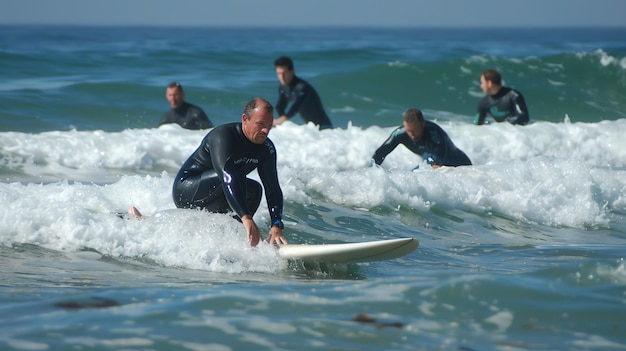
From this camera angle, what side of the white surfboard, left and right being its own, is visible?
right

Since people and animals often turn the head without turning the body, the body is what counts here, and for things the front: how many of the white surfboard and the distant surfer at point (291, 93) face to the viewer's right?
1

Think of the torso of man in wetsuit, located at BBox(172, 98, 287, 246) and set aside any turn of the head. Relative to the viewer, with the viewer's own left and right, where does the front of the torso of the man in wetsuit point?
facing the viewer and to the right of the viewer

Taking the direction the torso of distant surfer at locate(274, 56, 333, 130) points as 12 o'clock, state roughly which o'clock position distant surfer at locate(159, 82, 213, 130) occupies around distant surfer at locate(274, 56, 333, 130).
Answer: distant surfer at locate(159, 82, 213, 130) is roughly at 2 o'clock from distant surfer at locate(274, 56, 333, 130).

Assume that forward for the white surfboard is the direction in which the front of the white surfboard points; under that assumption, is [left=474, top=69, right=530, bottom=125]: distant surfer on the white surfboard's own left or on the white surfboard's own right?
on the white surfboard's own left

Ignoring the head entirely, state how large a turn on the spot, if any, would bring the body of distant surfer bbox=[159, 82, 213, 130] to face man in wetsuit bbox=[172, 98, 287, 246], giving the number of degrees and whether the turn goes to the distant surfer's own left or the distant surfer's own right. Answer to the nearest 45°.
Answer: approximately 45° to the distant surfer's own left

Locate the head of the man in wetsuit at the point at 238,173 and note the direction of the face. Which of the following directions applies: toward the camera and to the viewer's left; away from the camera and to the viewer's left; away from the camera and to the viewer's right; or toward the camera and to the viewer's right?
toward the camera and to the viewer's right

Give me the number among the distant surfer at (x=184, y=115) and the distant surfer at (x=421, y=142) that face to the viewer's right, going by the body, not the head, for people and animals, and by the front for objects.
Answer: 0

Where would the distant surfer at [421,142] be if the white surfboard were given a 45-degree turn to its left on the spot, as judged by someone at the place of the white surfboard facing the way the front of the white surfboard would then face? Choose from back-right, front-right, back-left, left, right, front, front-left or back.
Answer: front-left

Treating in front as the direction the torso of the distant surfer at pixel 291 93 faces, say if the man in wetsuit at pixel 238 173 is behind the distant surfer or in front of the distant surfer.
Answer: in front

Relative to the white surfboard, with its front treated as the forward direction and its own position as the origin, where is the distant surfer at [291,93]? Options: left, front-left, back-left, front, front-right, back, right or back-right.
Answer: left

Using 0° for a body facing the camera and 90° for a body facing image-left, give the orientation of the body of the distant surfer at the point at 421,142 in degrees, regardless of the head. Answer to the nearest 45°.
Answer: approximately 45°

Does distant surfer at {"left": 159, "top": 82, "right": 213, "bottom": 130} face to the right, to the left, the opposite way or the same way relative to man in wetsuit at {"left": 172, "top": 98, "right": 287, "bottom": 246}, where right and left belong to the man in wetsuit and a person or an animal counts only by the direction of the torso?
to the right
